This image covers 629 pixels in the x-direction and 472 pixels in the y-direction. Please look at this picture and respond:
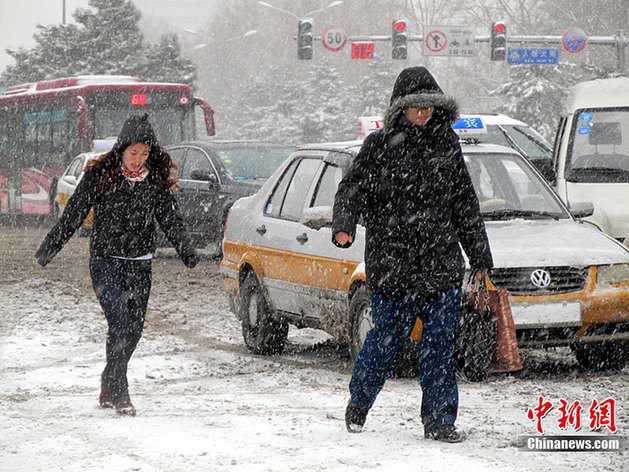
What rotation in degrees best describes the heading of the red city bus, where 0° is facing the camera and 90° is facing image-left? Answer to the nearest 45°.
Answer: approximately 315°

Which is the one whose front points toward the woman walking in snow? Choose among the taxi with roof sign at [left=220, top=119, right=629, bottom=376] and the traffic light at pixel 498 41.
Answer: the traffic light

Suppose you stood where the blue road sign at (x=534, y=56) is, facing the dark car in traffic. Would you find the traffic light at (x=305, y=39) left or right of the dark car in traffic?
right

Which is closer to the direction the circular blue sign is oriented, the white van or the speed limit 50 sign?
the white van

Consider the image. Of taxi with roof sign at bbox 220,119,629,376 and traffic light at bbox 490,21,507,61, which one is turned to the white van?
the traffic light

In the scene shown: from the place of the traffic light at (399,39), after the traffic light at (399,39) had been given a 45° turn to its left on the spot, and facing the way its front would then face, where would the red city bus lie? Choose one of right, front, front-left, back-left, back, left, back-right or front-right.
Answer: right

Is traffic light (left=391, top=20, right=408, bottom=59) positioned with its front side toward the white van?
yes

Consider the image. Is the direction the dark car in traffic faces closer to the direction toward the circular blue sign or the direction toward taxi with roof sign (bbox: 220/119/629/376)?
the taxi with roof sign

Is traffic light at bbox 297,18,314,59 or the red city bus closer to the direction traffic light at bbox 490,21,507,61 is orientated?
the red city bus

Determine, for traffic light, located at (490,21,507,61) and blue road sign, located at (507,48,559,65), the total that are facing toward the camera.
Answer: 2

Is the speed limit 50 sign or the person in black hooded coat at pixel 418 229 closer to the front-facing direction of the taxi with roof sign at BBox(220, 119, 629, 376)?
the person in black hooded coat

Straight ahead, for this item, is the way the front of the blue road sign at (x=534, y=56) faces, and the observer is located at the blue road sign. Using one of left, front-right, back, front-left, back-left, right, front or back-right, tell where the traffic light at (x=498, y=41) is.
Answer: front-right
